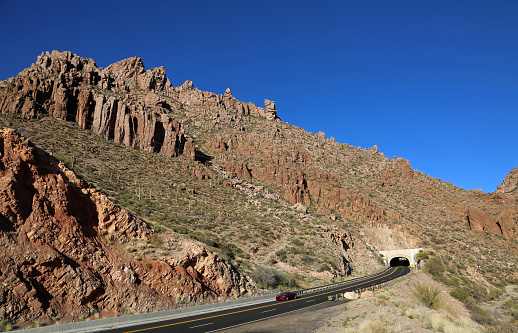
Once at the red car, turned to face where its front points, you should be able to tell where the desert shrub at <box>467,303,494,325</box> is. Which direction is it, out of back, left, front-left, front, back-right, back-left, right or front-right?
back-left

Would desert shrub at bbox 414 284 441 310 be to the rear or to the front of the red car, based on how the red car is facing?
to the rear

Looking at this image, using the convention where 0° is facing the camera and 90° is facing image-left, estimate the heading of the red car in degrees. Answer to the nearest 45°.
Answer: approximately 45°

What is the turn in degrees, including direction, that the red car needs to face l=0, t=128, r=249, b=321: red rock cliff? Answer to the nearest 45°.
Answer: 0° — it already faces it

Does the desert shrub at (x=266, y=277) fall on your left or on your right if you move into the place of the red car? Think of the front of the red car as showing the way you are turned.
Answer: on your right

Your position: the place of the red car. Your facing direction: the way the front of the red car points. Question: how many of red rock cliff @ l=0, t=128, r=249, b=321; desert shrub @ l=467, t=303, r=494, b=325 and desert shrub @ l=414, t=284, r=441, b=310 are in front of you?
1

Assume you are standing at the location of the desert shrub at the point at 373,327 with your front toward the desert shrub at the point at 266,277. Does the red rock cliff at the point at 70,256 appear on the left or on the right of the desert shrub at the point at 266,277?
left

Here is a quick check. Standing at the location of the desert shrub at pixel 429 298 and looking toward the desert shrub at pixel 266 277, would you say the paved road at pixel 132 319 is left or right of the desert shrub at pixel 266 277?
left

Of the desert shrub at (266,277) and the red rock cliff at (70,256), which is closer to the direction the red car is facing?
the red rock cliff
